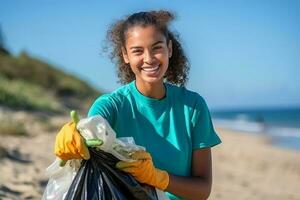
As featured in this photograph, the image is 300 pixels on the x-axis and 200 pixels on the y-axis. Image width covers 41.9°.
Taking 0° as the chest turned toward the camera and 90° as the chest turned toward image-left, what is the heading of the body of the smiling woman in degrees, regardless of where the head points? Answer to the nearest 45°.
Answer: approximately 0°
